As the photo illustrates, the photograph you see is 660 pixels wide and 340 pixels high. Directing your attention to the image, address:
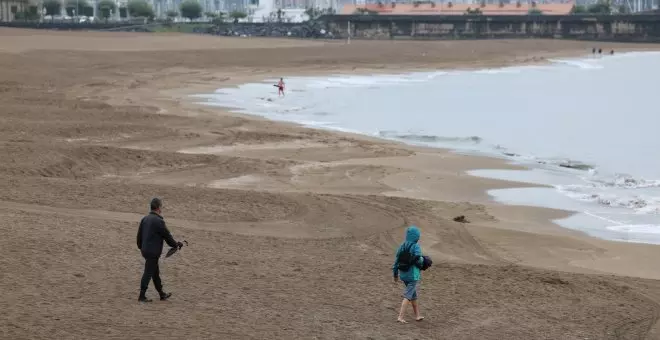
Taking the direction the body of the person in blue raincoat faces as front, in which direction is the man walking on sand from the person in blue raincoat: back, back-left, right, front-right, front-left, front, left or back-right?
back-left

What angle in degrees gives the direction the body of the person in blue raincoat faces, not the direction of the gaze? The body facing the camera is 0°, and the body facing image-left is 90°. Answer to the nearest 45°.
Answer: approximately 225°
